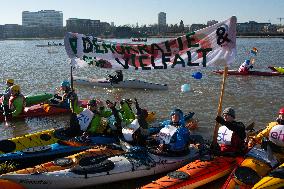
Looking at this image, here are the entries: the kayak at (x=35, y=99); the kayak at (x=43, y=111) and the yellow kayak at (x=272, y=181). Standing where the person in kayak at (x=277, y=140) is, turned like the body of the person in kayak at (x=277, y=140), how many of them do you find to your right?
2

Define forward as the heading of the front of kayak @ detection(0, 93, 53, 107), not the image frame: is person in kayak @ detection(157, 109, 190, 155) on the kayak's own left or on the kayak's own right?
on the kayak's own right
